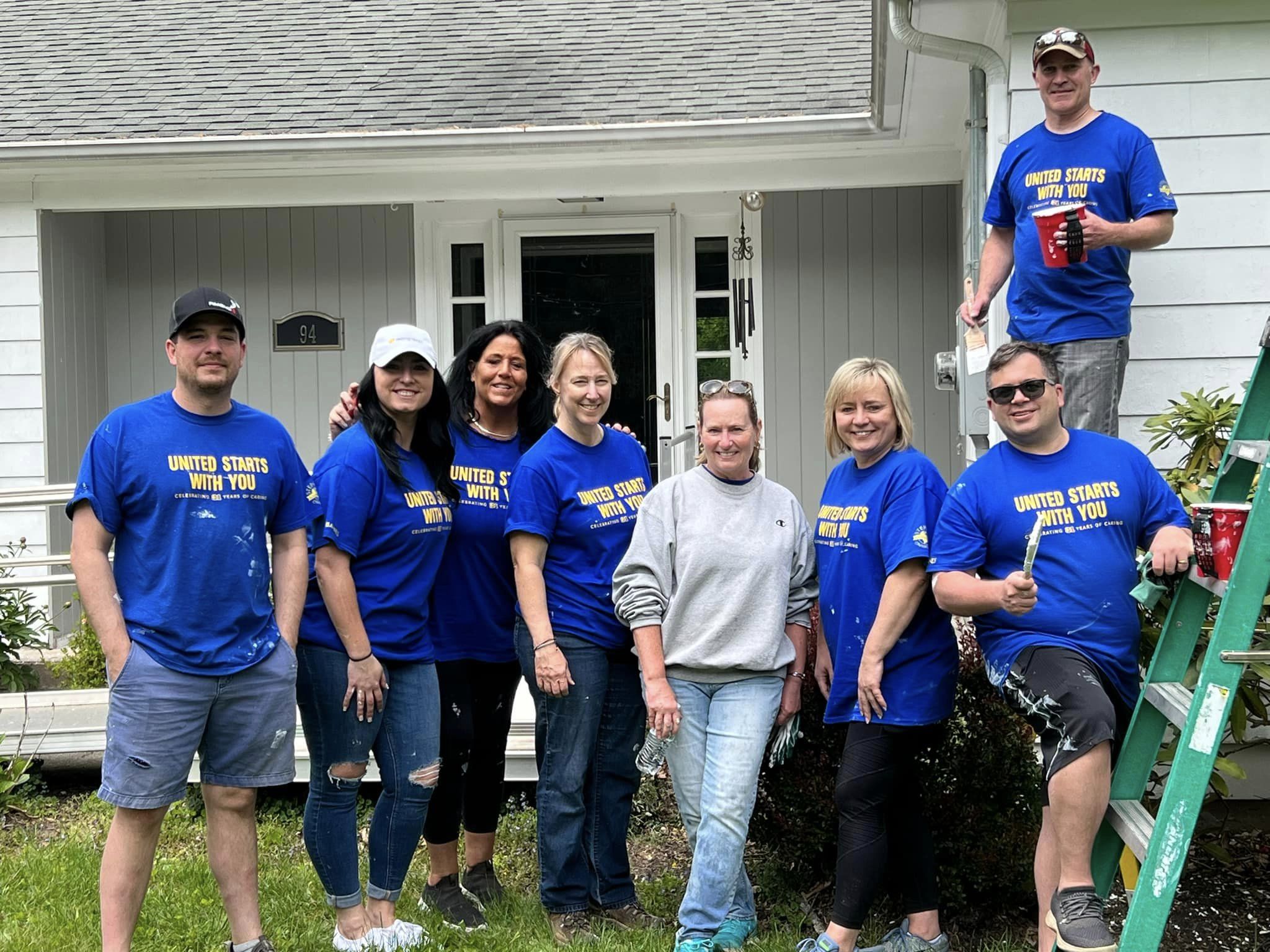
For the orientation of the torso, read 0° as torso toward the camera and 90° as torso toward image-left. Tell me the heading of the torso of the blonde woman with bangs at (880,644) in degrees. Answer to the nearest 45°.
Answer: approximately 45°

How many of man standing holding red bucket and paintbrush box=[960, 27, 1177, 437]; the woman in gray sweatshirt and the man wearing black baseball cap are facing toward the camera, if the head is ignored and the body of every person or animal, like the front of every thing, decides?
3

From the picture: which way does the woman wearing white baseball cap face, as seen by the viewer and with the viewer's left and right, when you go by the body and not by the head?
facing the viewer and to the right of the viewer

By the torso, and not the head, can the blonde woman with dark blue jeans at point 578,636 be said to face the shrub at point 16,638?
no

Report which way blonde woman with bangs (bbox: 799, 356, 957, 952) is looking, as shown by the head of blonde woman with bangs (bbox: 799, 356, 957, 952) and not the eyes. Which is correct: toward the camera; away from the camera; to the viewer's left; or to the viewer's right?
toward the camera

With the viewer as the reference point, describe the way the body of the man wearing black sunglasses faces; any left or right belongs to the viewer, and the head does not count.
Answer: facing the viewer

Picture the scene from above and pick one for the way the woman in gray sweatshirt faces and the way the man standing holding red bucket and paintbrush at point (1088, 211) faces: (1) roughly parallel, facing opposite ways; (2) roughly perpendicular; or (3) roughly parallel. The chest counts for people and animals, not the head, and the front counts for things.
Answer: roughly parallel

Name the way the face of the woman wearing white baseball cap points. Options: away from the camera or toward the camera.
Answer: toward the camera

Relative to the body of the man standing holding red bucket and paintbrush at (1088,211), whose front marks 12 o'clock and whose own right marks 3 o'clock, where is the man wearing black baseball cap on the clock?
The man wearing black baseball cap is roughly at 2 o'clock from the man standing holding red bucket and paintbrush.

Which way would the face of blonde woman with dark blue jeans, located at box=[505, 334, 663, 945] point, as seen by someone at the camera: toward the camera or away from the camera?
toward the camera

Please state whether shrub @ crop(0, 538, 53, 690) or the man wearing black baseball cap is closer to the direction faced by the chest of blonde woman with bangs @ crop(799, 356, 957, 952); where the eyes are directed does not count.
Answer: the man wearing black baseball cap

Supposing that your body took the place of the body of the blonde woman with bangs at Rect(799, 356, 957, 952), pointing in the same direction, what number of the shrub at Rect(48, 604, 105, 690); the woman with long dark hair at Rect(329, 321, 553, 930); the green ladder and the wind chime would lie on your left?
1

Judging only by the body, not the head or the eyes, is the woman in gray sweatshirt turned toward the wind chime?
no

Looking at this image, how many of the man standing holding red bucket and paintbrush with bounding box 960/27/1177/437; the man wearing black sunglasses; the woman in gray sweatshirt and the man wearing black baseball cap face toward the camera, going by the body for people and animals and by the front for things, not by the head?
4

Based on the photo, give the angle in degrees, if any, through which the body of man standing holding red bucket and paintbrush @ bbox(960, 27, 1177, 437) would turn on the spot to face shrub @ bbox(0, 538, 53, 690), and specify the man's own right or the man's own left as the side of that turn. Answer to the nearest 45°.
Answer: approximately 90° to the man's own right

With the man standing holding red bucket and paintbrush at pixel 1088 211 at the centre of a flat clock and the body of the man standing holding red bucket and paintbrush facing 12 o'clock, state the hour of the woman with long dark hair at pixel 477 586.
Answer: The woman with long dark hair is roughly at 2 o'clock from the man standing holding red bucket and paintbrush.

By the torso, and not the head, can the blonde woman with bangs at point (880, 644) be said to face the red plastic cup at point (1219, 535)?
no

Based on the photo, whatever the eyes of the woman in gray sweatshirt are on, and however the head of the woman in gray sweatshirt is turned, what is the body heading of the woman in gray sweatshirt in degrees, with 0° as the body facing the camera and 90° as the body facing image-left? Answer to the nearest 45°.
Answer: approximately 0°
